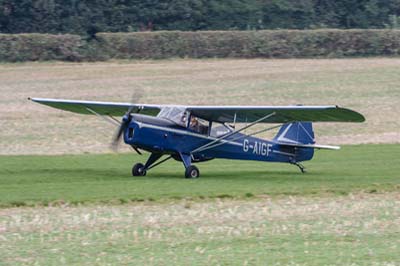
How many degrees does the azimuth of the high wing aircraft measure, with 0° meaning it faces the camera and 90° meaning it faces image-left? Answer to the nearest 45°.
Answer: approximately 45°
